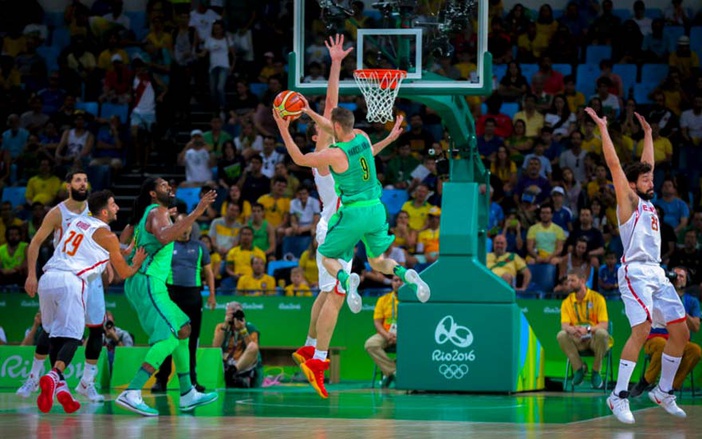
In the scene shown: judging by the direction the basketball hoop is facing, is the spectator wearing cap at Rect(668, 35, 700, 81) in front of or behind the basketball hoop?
behind

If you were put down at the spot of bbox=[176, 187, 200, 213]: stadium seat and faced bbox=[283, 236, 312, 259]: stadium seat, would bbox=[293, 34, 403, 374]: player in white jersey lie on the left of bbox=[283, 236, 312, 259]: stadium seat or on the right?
right

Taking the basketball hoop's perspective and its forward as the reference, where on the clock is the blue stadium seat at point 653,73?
The blue stadium seat is roughly at 7 o'clock from the basketball hoop.

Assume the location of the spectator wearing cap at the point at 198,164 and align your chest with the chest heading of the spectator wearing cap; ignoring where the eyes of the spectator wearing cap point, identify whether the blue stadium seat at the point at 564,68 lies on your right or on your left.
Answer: on your left

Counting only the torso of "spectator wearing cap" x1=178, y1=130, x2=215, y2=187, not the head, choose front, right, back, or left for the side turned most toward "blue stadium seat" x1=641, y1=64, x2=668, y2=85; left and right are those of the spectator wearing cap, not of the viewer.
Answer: left

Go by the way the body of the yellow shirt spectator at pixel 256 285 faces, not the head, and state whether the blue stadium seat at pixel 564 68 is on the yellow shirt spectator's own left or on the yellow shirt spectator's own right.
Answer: on the yellow shirt spectator's own left

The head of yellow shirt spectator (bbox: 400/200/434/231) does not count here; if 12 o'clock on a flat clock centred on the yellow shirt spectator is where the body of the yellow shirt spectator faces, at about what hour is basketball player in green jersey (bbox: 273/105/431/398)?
The basketball player in green jersey is roughly at 12 o'clock from the yellow shirt spectator.

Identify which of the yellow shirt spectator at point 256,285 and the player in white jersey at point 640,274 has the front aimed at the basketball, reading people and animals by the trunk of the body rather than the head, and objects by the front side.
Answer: the yellow shirt spectator

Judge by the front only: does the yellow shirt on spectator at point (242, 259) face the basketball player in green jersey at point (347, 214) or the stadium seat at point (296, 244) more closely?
the basketball player in green jersey
